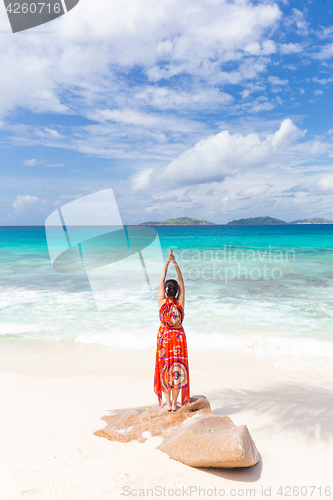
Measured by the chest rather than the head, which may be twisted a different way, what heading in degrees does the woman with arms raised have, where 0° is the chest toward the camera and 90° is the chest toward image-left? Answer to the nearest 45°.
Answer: approximately 180°
